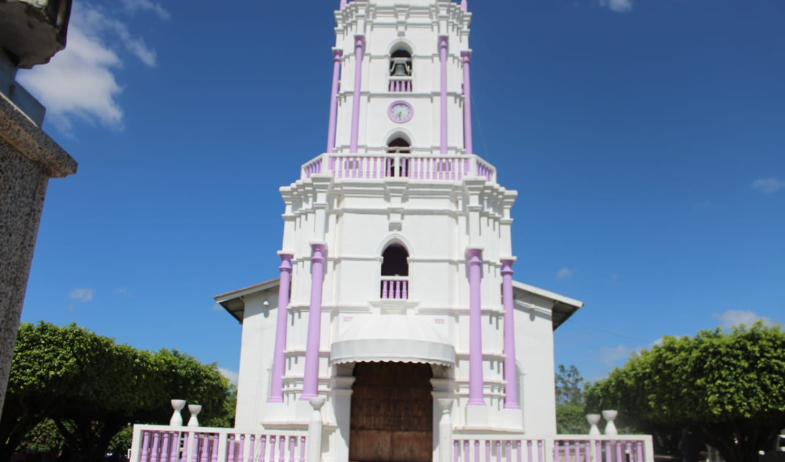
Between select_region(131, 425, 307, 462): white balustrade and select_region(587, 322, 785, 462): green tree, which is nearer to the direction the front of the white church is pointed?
the white balustrade

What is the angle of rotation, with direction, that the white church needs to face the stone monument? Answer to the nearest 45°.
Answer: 0° — it already faces it

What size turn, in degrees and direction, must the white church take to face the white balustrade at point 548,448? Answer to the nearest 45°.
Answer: approximately 45° to its left

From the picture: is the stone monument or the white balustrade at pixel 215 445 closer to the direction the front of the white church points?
the stone monument

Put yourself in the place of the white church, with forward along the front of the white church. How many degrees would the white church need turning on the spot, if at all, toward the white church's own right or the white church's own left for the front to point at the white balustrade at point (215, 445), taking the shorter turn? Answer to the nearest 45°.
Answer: approximately 45° to the white church's own right

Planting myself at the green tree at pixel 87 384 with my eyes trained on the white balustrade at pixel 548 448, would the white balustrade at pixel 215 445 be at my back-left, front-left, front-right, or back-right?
front-right

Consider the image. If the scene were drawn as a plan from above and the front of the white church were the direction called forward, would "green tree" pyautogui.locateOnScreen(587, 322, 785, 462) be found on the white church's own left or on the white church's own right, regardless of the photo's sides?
on the white church's own left

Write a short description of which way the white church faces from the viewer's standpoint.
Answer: facing the viewer

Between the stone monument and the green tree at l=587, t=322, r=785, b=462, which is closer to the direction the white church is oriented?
the stone monument

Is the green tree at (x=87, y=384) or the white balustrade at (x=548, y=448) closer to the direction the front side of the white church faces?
the white balustrade
